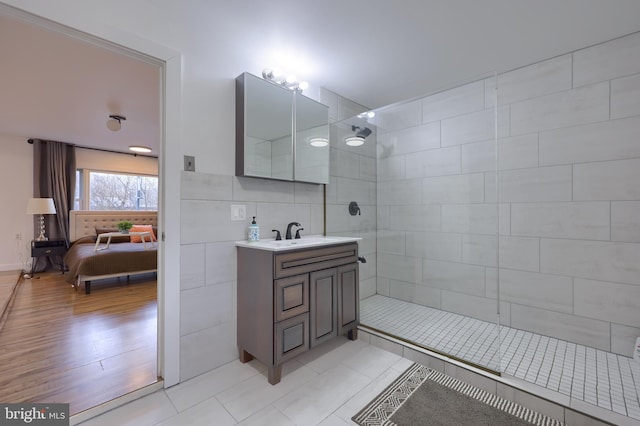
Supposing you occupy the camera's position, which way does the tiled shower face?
facing the viewer and to the left of the viewer

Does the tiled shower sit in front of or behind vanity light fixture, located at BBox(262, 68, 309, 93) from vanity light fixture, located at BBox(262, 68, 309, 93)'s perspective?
in front

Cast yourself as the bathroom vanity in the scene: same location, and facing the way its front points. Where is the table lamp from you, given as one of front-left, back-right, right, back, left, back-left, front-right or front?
back

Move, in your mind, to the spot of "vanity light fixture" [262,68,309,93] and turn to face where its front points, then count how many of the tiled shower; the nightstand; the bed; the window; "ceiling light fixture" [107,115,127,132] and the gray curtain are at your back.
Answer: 5

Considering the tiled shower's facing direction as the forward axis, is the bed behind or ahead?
ahead

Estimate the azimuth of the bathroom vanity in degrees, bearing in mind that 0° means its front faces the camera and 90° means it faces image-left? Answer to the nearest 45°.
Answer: approximately 315°

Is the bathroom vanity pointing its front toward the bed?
no

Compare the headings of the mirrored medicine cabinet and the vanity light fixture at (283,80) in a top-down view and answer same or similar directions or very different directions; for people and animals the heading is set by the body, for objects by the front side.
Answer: same or similar directions

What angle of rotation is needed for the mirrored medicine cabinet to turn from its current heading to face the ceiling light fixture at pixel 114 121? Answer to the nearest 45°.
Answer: approximately 180°

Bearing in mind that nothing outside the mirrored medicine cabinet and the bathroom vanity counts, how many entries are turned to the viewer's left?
0

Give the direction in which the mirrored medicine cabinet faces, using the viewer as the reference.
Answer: facing the viewer and to the right of the viewer

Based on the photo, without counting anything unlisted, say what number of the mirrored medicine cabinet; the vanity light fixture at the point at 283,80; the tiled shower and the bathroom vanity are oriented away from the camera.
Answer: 0

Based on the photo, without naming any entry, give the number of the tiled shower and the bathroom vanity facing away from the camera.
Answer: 0
